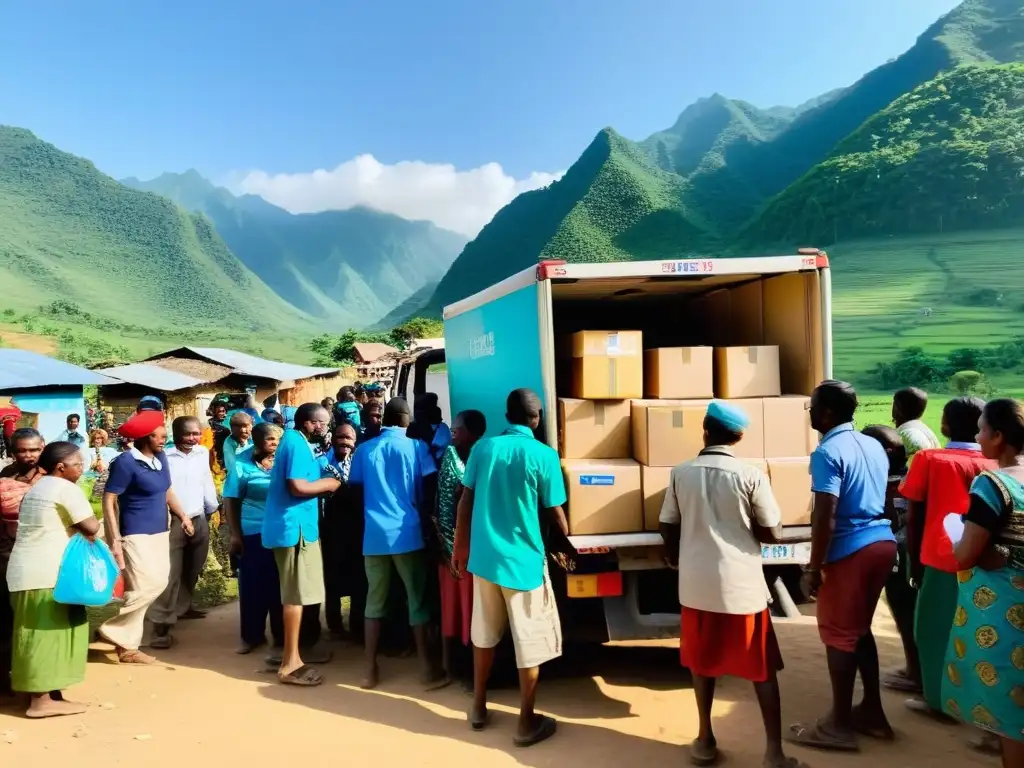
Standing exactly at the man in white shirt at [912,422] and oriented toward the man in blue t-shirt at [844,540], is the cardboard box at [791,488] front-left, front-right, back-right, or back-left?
front-right

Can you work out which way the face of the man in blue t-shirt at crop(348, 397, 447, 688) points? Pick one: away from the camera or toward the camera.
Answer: away from the camera

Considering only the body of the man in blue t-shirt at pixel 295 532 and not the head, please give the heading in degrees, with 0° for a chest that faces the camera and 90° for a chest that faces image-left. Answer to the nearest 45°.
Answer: approximately 270°

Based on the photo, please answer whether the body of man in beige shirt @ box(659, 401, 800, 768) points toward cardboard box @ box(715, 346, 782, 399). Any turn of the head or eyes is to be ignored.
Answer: yes

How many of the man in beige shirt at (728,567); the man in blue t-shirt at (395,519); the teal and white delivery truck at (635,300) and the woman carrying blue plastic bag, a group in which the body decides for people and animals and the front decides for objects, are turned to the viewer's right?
1

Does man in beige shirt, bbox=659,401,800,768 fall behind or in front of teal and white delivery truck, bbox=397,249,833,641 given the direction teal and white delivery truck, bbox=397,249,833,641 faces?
behind

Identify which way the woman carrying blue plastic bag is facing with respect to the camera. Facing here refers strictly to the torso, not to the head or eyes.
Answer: to the viewer's right

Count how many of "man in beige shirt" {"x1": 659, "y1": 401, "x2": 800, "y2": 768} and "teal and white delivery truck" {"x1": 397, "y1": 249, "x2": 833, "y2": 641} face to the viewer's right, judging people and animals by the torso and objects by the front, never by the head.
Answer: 0

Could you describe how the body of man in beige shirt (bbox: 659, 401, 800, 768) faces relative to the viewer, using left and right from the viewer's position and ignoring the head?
facing away from the viewer

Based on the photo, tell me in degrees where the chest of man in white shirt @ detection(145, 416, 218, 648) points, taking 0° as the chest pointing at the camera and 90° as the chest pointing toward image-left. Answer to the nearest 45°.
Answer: approximately 315°

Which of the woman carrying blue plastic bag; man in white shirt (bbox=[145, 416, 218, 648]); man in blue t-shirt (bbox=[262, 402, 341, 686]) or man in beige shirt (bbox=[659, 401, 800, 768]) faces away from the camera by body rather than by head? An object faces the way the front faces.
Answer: man in beige shirt (bbox=[659, 401, 800, 768])

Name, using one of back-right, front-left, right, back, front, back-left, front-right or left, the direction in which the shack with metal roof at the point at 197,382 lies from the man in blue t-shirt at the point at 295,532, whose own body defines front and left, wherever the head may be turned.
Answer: left
